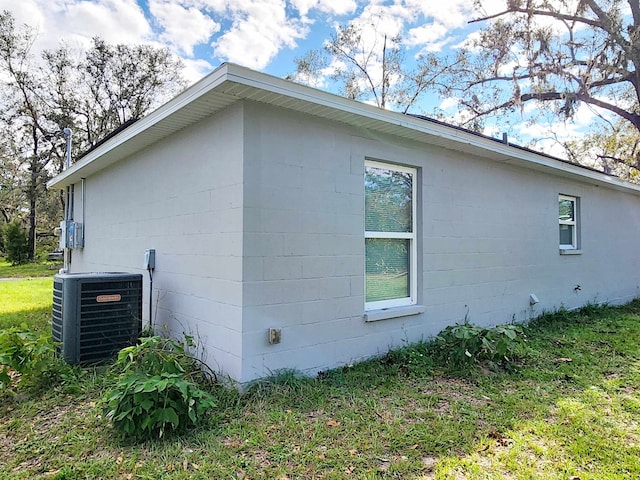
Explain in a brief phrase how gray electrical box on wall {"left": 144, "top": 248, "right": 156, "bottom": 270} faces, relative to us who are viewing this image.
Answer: facing the viewer and to the left of the viewer

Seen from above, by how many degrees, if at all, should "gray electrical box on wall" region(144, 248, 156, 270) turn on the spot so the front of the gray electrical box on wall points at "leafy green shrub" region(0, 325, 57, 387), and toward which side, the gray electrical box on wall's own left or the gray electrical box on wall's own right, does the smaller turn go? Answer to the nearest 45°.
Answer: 0° — it already faces it

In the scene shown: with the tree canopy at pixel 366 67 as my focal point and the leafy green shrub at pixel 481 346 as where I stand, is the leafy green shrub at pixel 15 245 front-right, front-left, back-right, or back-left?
front-left

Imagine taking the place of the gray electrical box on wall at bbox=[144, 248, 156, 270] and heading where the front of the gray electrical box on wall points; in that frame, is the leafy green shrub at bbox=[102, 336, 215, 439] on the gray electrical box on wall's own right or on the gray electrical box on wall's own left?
on the gray electrical box on wall's own left

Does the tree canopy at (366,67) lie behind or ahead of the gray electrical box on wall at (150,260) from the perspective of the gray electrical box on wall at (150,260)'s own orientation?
behind

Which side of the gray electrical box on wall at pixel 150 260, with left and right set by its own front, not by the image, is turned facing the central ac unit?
front

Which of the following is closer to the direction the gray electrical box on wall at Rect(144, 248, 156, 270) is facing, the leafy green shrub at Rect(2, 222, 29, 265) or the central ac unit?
the central ac unit

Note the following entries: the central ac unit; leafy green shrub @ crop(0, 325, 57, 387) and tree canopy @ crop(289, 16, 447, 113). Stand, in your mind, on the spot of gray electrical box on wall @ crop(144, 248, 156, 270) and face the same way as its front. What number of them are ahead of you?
2

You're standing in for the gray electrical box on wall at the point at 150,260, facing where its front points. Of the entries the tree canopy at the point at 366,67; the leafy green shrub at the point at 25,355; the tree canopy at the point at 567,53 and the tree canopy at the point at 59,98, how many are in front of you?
1

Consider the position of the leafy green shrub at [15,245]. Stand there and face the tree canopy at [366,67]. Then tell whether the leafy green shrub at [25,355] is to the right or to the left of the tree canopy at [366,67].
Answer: right
